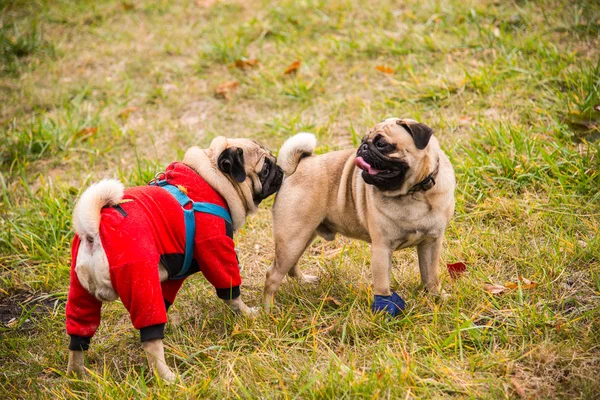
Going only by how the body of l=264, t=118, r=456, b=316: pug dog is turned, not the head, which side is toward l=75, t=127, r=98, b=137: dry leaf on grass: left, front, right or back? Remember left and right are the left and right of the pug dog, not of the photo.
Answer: back

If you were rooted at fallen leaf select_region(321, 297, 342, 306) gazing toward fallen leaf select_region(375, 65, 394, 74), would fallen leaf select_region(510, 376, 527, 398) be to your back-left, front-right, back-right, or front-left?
back-right

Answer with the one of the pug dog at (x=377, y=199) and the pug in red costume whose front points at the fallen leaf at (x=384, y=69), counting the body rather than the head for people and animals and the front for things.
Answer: the pug in red costume

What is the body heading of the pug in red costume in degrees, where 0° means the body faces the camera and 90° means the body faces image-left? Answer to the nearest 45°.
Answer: approximately 225°

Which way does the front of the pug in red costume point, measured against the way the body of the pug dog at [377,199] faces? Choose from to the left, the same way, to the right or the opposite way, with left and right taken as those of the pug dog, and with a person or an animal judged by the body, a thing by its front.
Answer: to the left

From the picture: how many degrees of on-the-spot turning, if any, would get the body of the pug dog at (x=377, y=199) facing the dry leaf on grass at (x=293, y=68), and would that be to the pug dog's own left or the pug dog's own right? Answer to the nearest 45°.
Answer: approximately 135° to the pug dog's own left

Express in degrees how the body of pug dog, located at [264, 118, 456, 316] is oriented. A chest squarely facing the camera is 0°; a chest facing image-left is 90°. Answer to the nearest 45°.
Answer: approximately 315°

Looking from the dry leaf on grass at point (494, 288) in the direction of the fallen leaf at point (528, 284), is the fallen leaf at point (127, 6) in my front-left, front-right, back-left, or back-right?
back-left

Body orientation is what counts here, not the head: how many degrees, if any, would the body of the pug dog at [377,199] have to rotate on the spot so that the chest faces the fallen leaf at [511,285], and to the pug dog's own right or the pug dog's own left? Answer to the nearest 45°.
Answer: approximately 45° to the pug dog's own left

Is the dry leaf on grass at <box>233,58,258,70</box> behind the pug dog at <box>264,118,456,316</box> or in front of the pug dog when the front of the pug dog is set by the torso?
behind
